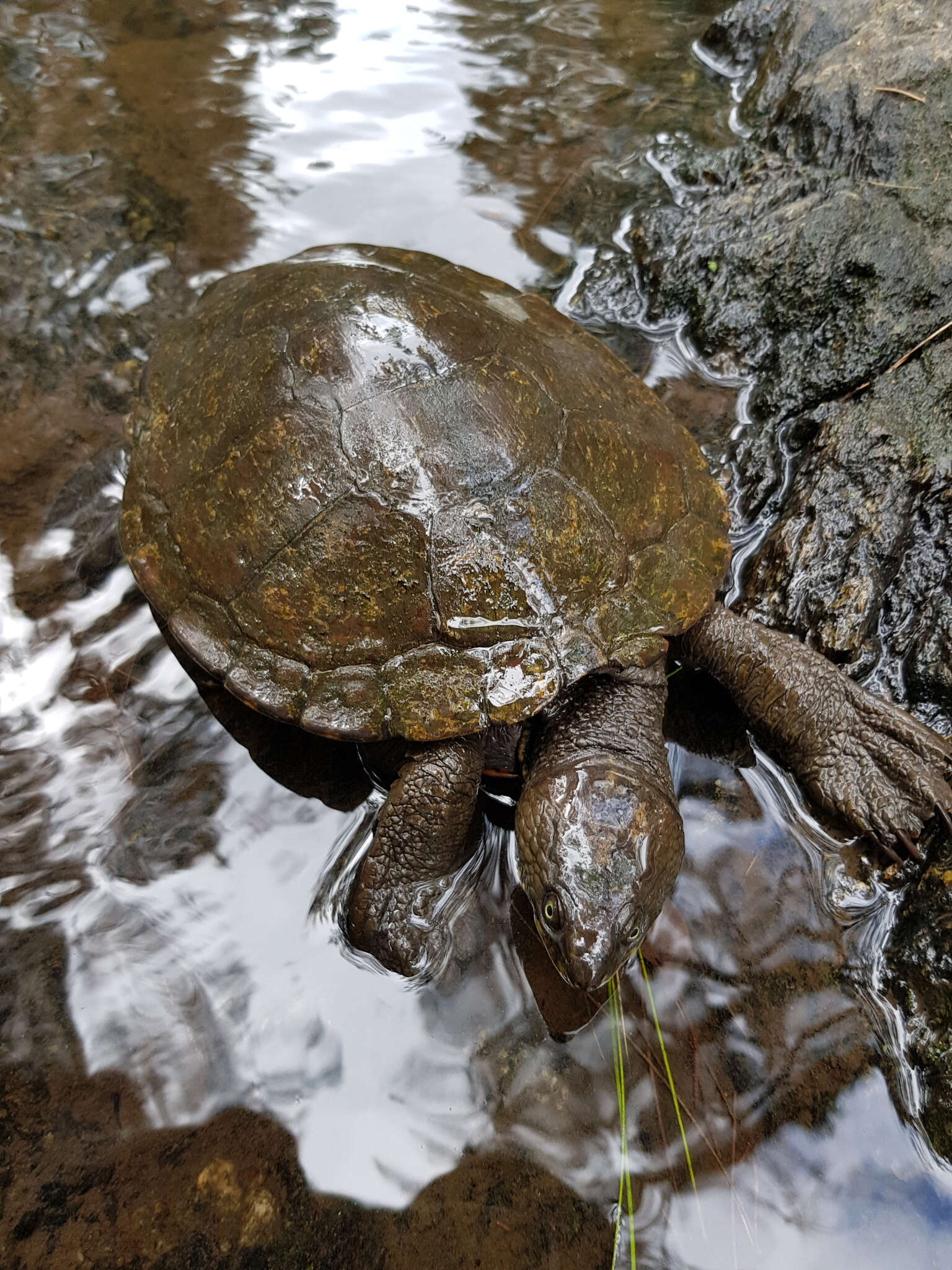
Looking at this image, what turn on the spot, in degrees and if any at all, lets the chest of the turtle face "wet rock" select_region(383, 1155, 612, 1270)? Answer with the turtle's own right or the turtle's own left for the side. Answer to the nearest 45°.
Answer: approximately 45° to the turtle's own right

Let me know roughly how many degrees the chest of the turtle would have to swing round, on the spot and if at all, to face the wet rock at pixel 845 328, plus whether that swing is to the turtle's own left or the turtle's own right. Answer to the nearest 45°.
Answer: approximately 90° to the turtle's own left

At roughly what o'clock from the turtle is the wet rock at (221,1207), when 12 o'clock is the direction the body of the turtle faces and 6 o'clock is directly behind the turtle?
The wet rock is roughly at 2 o'clock from the turtle.

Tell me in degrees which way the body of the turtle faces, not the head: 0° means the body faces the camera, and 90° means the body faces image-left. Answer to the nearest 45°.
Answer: approximately 315°
